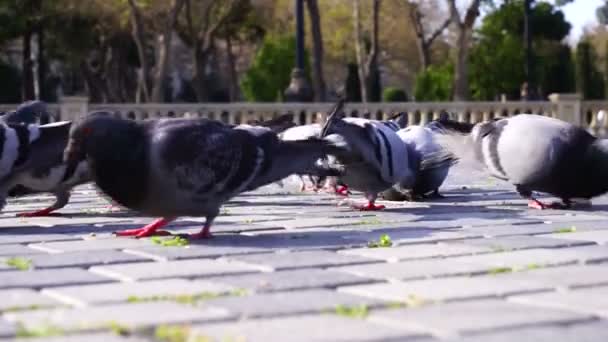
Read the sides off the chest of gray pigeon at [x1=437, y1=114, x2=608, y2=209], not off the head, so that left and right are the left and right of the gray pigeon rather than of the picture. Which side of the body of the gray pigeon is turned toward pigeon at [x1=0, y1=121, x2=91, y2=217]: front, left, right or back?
back

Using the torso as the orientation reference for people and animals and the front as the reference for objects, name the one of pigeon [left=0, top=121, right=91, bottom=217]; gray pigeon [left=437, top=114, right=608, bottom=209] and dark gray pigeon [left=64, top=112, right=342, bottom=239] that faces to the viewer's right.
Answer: the gray pigeon

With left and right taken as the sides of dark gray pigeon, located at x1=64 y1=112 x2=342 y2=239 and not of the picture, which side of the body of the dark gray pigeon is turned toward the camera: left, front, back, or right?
left

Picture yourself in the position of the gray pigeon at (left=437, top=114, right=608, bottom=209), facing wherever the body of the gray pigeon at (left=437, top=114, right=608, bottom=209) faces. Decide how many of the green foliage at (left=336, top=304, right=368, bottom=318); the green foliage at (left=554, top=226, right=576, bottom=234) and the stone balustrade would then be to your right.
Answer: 2

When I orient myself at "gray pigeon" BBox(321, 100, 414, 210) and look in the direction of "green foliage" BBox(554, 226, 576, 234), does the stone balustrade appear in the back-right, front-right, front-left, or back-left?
back-left

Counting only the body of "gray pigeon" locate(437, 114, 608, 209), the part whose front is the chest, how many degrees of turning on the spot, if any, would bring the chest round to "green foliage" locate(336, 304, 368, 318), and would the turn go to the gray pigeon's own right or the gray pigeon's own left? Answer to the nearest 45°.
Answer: approximately 90° to the gray pigeon's own right

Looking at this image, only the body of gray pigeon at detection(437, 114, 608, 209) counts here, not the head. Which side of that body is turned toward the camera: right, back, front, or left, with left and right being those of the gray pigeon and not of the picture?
right

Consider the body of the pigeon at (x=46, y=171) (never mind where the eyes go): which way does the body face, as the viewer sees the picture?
to the viewer's left

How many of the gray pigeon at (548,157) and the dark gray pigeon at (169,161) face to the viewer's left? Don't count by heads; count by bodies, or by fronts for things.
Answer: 1
